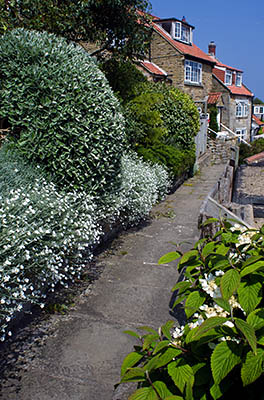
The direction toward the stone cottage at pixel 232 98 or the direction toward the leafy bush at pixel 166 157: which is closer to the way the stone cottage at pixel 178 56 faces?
the leafy bush

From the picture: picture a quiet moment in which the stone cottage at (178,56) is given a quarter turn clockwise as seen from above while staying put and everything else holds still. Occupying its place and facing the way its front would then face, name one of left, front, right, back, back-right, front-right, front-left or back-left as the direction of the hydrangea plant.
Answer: front-left

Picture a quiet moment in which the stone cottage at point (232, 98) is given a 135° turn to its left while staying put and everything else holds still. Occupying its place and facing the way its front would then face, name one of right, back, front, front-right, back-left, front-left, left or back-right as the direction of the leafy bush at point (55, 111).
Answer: back

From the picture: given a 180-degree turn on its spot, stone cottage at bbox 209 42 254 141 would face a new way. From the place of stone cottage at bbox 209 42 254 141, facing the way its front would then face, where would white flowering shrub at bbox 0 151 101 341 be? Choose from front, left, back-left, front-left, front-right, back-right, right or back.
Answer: back-left

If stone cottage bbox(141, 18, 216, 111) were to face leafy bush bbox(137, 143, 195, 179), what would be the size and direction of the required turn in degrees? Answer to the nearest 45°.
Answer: approximately 45° to its right

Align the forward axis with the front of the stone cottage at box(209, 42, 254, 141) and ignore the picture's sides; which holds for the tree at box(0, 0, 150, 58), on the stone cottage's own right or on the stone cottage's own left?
on the stone cottage's own right

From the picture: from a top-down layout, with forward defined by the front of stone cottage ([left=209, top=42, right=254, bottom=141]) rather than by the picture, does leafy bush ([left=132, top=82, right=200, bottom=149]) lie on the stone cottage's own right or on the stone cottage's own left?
on the stone cottage's own right

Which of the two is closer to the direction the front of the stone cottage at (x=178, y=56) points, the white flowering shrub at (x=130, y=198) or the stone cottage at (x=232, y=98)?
the white flowering shrub

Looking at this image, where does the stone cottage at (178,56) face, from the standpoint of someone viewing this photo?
facing the viewer and to the right of the viewer

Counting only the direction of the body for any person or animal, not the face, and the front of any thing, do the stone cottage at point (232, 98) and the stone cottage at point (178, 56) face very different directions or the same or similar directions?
same or similar directions

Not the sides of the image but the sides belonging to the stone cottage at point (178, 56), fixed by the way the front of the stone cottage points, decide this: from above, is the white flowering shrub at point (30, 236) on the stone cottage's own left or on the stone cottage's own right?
on the stone cottage's own right

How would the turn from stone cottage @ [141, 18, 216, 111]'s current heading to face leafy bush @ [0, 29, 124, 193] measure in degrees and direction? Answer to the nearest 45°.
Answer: approximately 45° to its right

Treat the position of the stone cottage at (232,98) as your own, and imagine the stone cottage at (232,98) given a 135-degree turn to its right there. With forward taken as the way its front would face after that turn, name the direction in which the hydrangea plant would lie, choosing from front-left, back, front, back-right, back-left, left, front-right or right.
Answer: left
